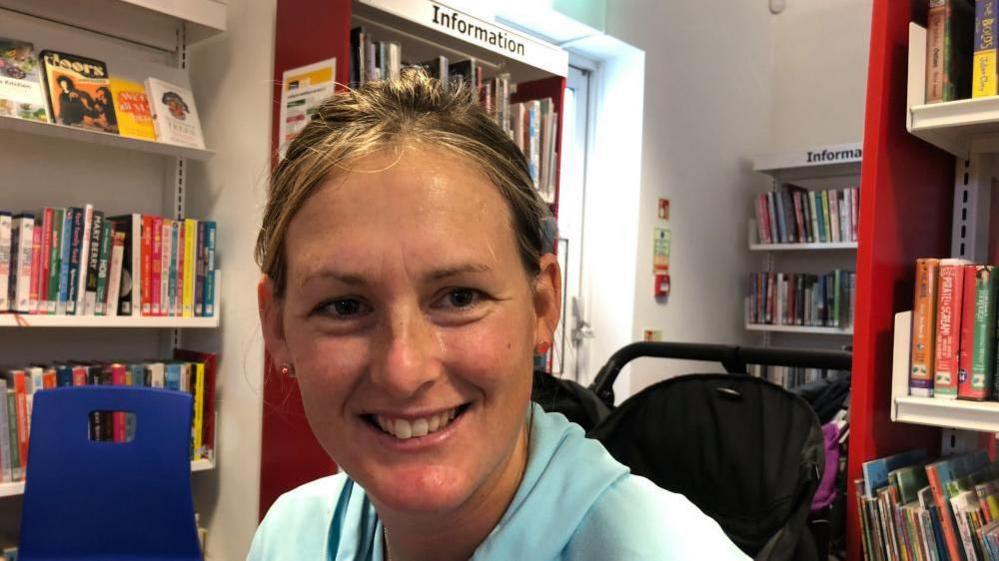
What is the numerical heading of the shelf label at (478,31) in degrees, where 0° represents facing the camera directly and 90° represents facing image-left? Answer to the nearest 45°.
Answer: approximately 315°

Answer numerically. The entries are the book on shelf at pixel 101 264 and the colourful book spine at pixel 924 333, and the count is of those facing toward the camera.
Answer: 2

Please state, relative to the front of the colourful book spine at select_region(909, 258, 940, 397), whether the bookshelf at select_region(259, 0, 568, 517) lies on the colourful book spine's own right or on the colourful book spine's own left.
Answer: on the colourful book spine's own right

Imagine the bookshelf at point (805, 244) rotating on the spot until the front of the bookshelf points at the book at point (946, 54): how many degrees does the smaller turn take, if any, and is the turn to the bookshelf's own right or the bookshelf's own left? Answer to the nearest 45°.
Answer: approximately 45° to the bookshelf's own left
